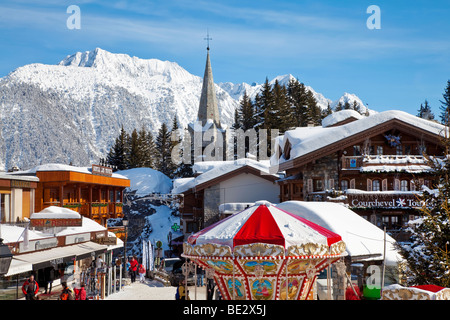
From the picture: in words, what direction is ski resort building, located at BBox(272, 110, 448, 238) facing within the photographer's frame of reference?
facing the viewer

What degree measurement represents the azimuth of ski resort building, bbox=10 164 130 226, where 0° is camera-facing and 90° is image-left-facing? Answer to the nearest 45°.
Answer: approximately 315°

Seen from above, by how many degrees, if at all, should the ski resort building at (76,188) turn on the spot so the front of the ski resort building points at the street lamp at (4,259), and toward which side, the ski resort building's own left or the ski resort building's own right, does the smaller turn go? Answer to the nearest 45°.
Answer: approximately 45° to the ski resort building's own right

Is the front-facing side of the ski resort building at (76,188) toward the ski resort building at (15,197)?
no

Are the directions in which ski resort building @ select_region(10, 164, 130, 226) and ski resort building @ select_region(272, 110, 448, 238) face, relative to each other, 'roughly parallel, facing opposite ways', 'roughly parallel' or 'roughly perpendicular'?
roughly perpendicular

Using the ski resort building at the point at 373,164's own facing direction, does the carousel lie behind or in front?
in front

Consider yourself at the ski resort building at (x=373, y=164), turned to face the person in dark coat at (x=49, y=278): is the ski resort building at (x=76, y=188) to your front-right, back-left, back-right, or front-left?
front-right

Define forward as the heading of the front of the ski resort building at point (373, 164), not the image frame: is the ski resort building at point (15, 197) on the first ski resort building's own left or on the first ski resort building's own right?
on the first ski resort building's own right

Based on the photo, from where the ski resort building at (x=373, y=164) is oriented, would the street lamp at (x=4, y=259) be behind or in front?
in front

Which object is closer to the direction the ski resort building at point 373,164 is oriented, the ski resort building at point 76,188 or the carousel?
the carousel

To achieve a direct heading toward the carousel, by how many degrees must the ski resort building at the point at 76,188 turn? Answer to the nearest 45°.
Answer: approximately 45° to its right

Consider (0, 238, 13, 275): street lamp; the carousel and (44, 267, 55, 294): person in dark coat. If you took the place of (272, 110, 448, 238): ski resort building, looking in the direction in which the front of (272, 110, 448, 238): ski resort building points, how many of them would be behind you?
0
